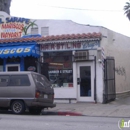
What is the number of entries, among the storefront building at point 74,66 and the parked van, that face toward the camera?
1

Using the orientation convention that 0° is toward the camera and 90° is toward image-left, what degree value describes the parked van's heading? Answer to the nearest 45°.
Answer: approximately 135°

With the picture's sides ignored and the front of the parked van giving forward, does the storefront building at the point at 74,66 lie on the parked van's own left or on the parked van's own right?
on the parked van's own right

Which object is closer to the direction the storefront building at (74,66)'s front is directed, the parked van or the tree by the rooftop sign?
the parked van

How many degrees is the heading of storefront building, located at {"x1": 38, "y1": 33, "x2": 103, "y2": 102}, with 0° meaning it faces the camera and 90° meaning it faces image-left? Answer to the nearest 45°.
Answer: approximately 0°

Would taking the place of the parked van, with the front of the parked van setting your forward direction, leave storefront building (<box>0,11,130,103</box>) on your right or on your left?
on your right

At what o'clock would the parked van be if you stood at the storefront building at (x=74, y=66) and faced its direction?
The parked van is roughly at 1 o'clock from the storefront building.
